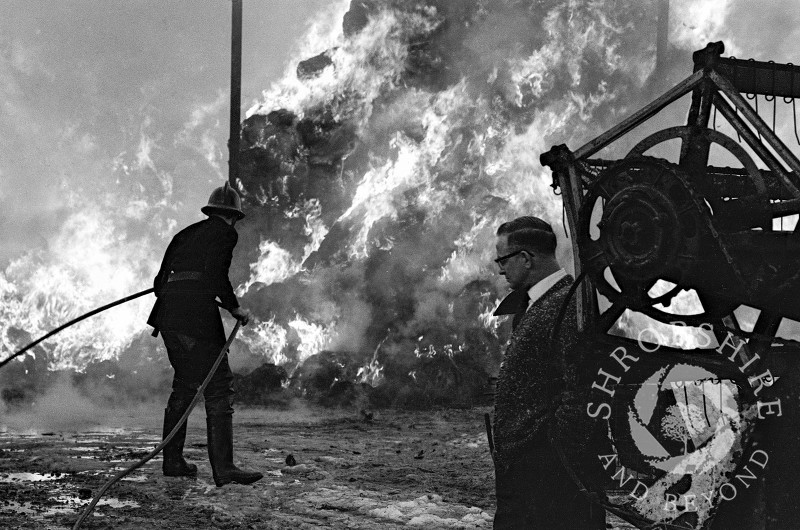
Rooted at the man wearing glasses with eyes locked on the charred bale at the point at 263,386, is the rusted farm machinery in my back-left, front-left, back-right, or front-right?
back-right

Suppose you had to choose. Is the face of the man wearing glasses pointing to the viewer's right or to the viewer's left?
to the viewer's left

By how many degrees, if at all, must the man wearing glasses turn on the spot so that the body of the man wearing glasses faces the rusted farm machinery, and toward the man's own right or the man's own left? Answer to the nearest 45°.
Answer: approximately 180°

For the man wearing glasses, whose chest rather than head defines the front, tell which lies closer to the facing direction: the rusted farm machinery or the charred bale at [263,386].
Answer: the charred bale

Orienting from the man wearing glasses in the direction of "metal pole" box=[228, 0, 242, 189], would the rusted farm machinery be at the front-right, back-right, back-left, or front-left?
back-right

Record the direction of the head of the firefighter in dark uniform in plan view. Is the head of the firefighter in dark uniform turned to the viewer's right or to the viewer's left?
to the viewer's right

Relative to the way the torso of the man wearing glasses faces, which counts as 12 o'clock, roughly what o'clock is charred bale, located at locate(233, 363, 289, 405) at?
The charred bale is roughly at 2 o'clock from the man wearing glasses.

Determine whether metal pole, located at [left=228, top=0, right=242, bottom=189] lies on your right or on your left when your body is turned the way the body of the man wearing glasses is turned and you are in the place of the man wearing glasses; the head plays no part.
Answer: on your right

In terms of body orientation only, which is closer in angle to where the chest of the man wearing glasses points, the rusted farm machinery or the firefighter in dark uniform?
the firefighter in dark uniform

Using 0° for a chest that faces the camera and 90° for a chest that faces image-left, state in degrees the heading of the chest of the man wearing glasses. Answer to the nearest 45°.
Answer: approximately 90°

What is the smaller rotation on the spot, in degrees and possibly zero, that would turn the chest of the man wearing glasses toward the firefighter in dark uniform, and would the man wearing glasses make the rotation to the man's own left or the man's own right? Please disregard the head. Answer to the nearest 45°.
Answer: approximately 45° to the man's own right
